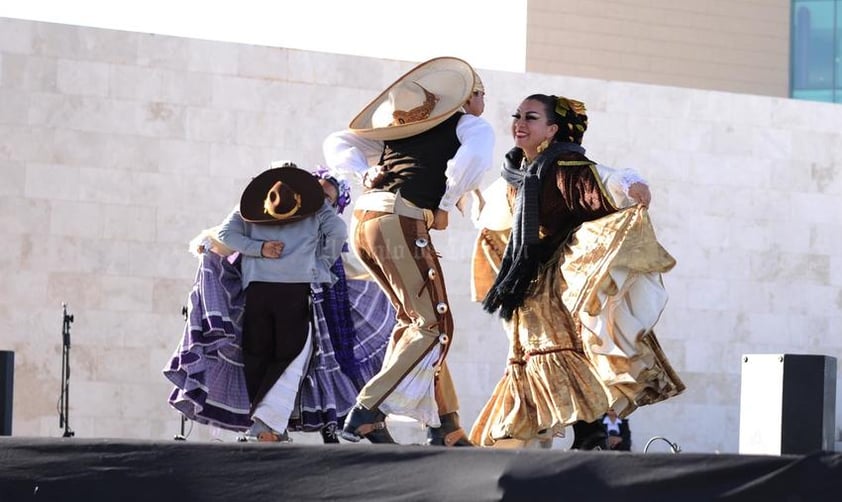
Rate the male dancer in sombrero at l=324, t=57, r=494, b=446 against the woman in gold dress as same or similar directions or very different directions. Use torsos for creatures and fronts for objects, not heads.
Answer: very different directions

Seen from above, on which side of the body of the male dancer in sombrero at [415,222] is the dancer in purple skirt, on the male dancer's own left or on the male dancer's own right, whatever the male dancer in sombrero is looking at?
on the male dancer's own left

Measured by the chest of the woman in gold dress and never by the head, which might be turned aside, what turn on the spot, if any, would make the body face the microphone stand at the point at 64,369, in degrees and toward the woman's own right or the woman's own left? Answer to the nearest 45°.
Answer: approximately 90° to the woman's own right

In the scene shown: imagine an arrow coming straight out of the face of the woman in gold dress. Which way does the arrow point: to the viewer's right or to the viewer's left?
to the viewer's left

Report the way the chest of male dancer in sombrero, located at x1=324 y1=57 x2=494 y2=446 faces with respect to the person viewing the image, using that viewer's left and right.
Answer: facing away from the viewer and to the right of the viewer

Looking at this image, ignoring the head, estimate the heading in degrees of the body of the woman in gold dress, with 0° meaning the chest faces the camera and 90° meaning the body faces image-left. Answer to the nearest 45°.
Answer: approximately 45°
